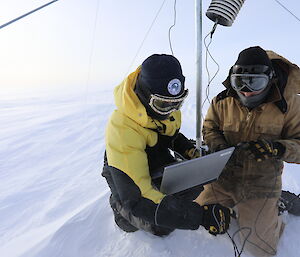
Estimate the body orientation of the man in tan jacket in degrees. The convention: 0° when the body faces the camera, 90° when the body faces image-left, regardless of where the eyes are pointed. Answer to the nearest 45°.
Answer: approximately 0°

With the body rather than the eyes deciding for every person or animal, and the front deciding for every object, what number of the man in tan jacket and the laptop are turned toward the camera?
1

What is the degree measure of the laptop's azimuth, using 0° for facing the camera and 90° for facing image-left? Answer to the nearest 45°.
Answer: approximately 135°
